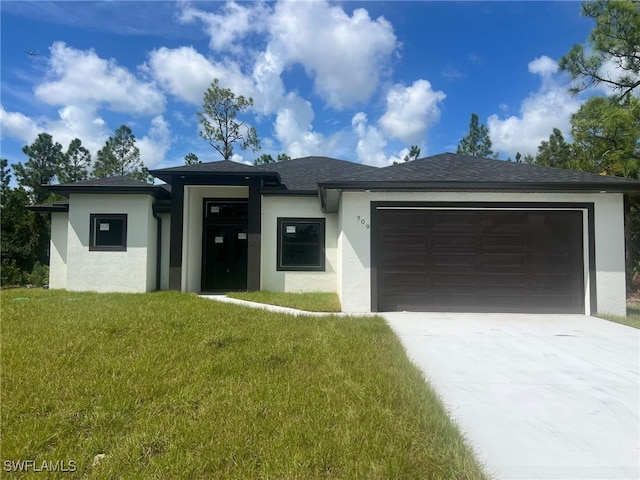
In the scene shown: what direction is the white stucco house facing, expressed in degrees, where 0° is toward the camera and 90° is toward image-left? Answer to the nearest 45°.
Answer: approximately 0°

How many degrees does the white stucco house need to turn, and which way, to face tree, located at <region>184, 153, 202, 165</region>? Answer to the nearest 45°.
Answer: approximately 135° to its right

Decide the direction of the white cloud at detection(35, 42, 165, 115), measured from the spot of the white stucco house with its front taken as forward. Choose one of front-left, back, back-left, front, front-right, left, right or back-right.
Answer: right

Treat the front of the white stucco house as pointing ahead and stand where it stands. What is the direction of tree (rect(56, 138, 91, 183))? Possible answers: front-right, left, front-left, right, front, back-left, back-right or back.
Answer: back-right

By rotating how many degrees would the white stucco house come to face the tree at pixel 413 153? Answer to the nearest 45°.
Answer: approximately 180°

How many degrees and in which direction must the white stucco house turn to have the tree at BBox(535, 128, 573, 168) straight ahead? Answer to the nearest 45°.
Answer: approximately 135° to its left

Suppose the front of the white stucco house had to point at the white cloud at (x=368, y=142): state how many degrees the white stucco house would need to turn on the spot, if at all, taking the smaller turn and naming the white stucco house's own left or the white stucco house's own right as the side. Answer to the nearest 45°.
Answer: approximately 180°

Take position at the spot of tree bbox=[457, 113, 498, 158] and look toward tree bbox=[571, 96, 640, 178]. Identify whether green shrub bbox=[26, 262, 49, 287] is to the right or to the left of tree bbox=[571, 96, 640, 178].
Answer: right

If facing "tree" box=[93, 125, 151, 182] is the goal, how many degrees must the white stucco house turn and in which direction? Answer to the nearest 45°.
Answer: approximately 135° to its right

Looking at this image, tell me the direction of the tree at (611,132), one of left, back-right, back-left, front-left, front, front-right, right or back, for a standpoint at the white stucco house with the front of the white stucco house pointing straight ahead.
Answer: back-left

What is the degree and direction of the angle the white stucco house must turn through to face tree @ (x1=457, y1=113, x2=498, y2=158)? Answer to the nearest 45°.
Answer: approximately 180°
